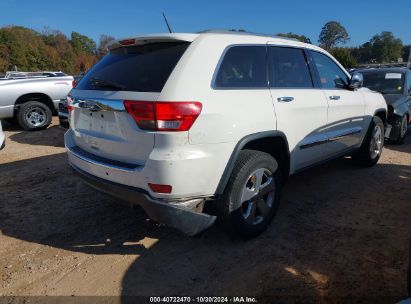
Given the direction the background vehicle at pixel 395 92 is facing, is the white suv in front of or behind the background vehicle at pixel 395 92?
in front

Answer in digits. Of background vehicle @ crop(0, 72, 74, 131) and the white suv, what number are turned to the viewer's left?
1

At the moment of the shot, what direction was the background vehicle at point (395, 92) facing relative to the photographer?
facing the viewer and to the left of the viewer

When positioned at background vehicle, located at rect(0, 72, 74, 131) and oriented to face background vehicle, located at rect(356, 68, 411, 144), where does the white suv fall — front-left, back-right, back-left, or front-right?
front-right

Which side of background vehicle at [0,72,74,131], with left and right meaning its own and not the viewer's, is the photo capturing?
left

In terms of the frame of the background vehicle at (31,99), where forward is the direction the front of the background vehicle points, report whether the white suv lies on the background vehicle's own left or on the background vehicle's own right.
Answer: on the background vehicle's own left

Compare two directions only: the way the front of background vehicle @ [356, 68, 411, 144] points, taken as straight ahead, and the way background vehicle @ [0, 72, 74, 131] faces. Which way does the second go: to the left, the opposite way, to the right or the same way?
the same way

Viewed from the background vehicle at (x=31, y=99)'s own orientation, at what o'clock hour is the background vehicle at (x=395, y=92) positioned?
the background vehicle at (x=395, y=92) is roughly at 7 o'clock from the background vehicle at (x=31, y=99).

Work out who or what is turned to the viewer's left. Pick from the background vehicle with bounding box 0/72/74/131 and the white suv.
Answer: the background vehicle

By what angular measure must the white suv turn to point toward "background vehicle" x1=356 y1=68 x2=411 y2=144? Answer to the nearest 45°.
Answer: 0° — it already faces it

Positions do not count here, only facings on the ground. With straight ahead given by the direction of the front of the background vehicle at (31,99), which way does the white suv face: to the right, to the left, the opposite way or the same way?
the opposite way

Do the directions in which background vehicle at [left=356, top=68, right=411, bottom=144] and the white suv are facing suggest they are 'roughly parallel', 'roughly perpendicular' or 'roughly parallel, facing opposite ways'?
roughly parallel, facing opposite ways

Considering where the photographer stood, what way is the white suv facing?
facing away from the viewer and to the right of the viewer
